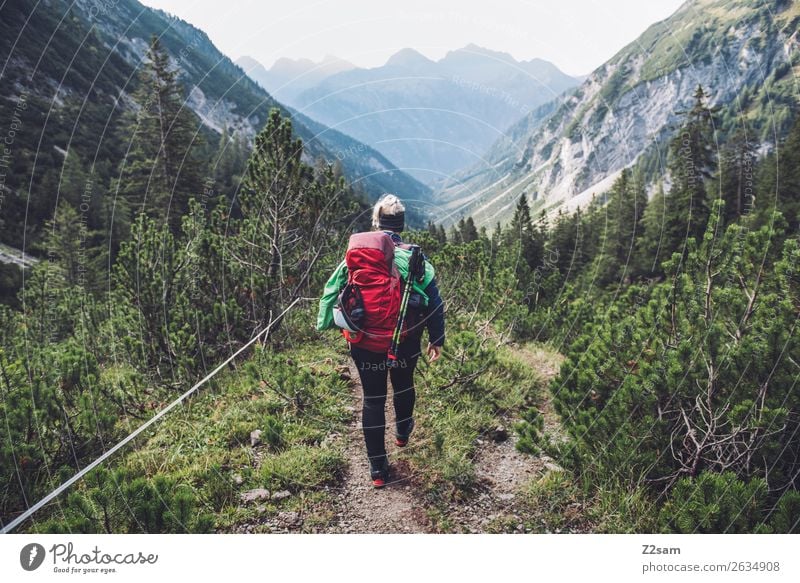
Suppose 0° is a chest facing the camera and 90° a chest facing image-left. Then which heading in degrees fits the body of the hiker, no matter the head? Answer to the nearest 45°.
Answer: approximately 180°

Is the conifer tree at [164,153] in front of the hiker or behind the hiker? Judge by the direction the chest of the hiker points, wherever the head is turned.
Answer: in front

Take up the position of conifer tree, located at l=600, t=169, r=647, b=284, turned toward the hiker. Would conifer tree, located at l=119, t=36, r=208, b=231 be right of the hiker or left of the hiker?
right

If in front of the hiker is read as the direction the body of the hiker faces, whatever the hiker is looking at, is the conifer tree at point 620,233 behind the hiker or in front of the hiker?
in front
